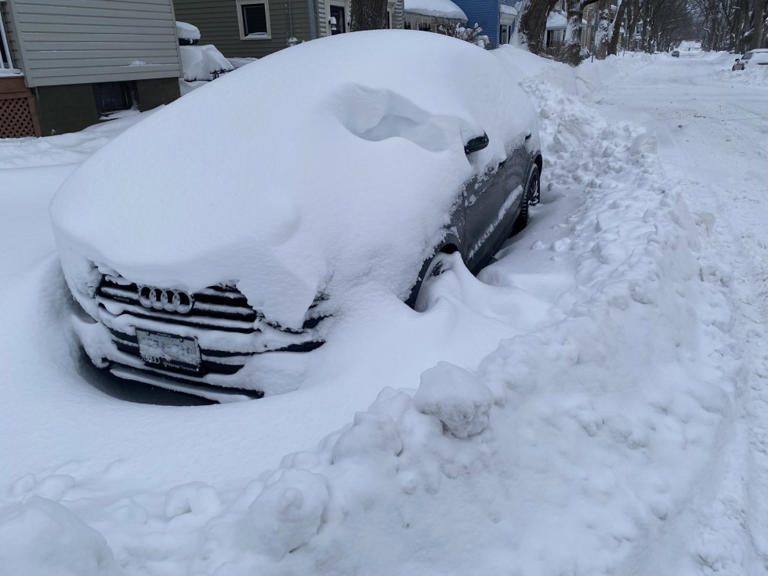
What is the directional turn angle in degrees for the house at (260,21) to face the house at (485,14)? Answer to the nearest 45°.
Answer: approximately 90° to its left

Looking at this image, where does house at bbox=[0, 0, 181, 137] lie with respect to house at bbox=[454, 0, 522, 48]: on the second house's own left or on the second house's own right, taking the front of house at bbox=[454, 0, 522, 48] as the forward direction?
on the second house's own right

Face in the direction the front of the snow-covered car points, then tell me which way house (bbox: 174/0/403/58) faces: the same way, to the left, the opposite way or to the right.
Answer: to the left

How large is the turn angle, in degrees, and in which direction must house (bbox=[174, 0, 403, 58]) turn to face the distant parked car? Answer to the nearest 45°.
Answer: approximately 45° to its left

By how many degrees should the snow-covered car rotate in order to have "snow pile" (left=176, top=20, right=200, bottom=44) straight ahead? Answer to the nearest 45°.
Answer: approximately 135° to its right

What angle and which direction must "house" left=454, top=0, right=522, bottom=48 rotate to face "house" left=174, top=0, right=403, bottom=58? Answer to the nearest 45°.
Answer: approximately 90° to its right

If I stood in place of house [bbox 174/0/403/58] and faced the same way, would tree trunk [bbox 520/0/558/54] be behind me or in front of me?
in front

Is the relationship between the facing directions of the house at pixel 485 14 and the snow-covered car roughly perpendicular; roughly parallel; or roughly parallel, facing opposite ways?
roughly perpendicular

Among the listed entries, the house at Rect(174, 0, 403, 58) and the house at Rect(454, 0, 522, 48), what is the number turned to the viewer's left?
0

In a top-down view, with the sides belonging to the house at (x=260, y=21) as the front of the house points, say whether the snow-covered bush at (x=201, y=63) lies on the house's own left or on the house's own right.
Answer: on the house's own right

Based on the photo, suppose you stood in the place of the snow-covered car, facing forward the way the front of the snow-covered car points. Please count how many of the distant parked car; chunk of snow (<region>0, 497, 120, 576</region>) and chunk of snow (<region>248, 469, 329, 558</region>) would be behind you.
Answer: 1

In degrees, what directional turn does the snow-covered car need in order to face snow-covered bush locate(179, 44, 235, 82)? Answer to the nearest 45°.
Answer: approximately 135° to its right

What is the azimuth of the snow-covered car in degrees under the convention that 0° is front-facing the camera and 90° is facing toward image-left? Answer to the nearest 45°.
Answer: approximately 45°
